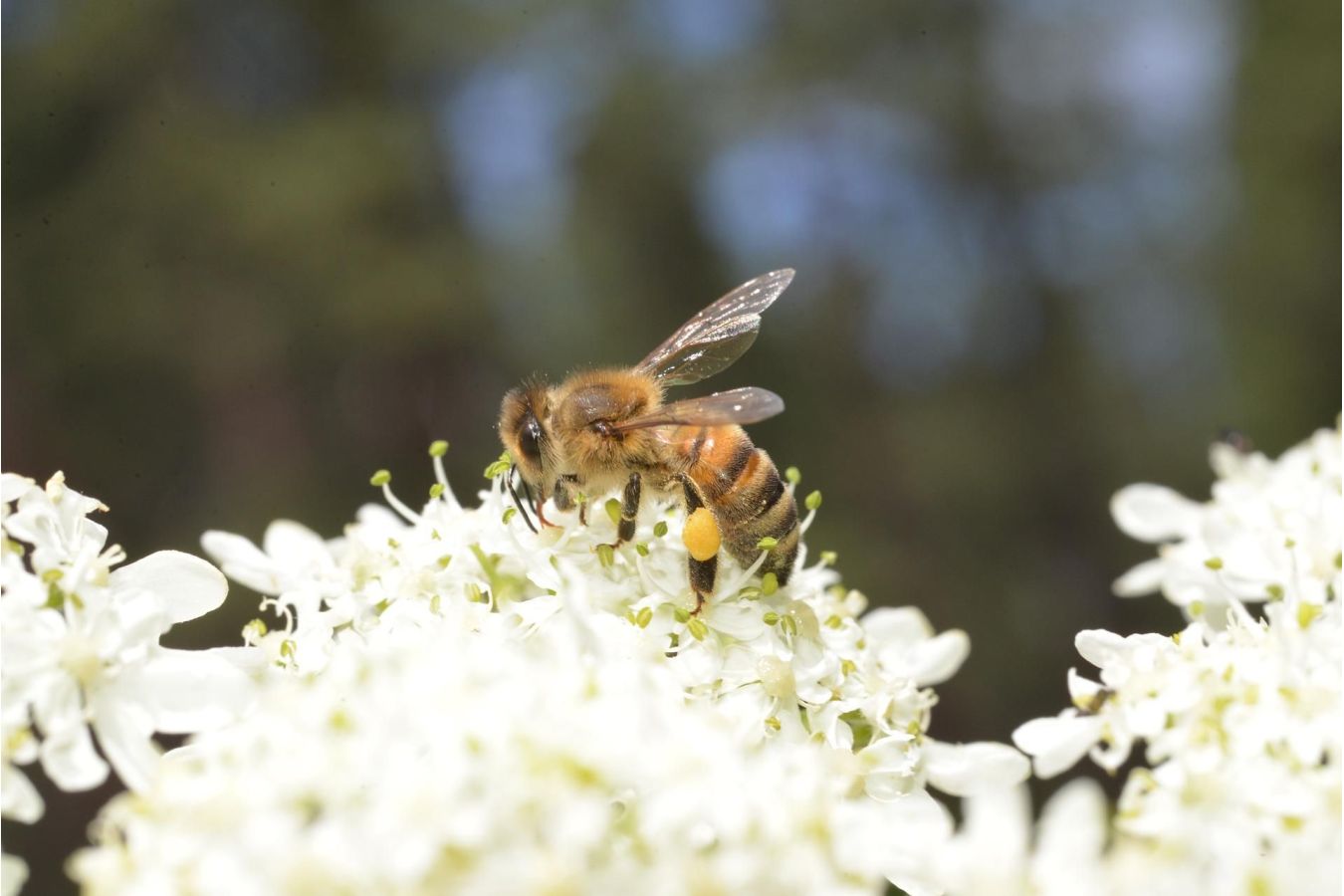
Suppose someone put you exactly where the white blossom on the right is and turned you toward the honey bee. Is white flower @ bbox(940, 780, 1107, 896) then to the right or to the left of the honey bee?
left

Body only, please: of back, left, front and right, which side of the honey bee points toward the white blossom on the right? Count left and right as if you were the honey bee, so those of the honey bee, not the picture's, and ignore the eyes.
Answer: back

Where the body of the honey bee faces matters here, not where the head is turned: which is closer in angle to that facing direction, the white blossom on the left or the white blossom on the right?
the white blossom on the left

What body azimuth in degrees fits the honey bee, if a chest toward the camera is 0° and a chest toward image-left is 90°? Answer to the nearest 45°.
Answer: approximately 90°
